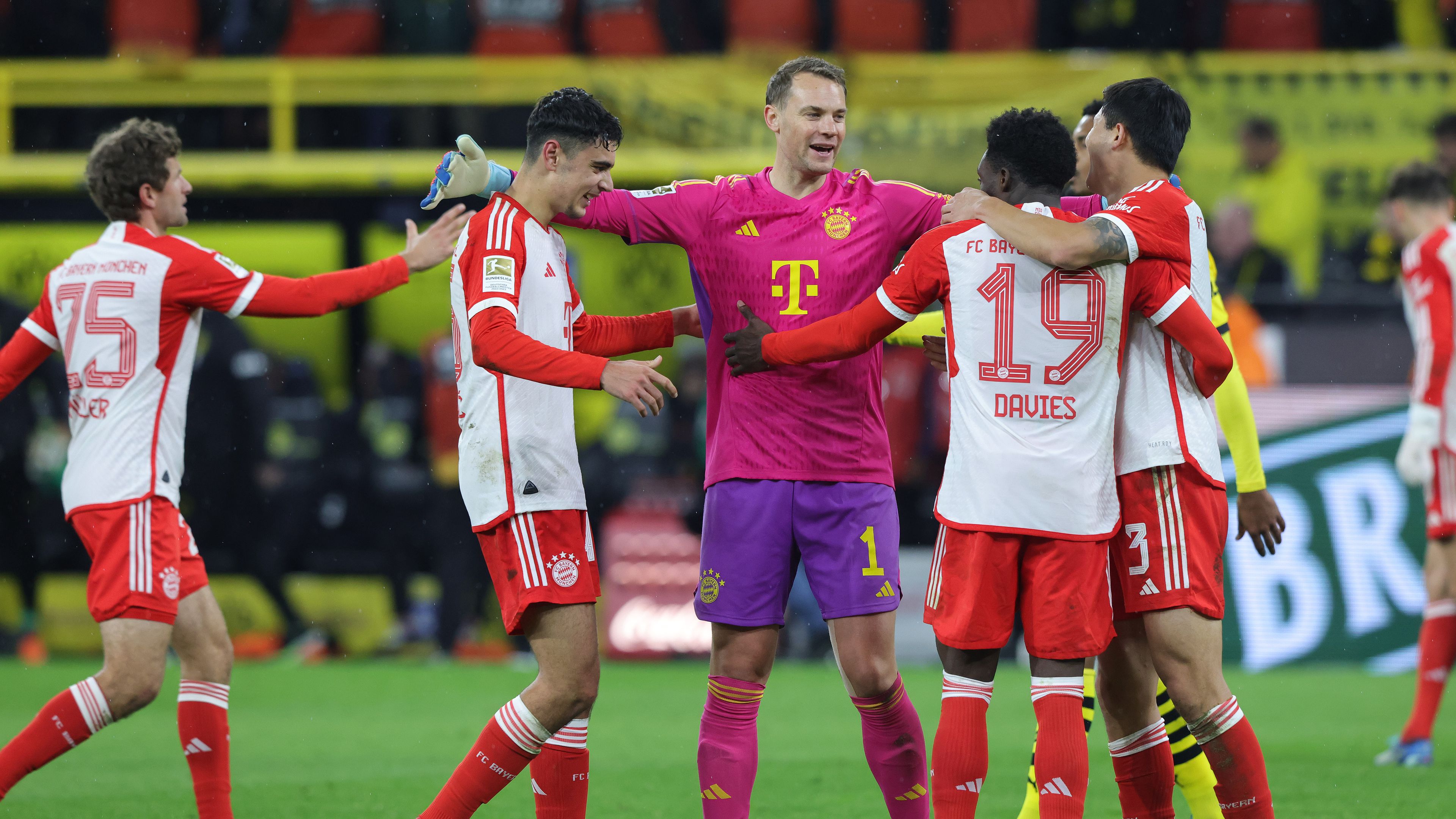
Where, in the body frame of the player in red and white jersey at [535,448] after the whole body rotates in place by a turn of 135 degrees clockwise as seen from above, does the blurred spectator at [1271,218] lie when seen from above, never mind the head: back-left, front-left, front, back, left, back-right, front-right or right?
back

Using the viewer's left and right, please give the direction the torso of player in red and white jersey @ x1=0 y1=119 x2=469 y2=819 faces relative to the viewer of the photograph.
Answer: facing away from the viewer and to the right of the viewer

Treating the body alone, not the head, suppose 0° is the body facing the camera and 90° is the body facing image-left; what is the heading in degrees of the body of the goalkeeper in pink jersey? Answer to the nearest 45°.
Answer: approximately 0°

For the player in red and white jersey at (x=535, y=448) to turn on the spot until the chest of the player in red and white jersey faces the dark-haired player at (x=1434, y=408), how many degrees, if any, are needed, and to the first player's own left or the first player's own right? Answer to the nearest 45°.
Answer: approximately 45° to the first player's own left

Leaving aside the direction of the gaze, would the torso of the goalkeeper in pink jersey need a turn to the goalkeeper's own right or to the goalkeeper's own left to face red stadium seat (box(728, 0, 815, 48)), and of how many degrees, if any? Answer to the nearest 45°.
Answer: approximately 180°

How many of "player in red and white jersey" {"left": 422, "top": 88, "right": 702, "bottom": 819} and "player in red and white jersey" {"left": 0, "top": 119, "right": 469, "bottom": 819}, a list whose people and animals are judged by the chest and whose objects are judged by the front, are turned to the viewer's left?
0

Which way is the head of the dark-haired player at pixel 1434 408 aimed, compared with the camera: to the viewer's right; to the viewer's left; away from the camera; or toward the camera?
to the viewer's left

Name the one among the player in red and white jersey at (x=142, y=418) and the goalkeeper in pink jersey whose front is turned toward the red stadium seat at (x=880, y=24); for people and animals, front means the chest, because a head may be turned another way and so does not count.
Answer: the player in red and white jersey

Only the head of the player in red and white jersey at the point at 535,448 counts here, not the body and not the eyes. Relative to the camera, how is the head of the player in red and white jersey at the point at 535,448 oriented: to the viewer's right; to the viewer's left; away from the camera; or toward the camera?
to the viewer's right

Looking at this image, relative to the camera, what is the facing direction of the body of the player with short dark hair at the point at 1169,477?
to the viewer's left

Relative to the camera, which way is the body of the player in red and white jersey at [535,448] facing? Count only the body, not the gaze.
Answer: to the viewer's right

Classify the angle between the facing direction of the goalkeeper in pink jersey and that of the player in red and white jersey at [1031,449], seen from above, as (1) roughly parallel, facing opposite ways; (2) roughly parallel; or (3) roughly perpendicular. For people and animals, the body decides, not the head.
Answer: roughly parallel, facing opposite ways

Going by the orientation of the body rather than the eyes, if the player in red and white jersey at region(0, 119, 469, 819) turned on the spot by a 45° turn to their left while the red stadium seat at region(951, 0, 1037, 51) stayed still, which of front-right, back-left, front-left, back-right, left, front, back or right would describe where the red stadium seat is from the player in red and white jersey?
front-right

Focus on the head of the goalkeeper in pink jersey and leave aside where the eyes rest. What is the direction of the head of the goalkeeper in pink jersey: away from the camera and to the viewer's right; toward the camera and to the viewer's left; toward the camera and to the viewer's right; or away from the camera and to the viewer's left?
toward the camera and to the viewer's right

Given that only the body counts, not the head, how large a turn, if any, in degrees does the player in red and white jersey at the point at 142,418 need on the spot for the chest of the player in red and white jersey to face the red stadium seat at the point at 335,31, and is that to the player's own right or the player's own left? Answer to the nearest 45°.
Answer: approximately 45° to the player's own left

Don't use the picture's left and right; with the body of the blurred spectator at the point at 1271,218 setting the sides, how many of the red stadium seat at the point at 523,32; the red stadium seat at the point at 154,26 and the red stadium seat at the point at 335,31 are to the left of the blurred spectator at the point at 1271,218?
0

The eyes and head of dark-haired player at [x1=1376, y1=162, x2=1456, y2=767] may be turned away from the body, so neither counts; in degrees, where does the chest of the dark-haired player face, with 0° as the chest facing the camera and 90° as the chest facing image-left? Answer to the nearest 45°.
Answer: approximately 90°

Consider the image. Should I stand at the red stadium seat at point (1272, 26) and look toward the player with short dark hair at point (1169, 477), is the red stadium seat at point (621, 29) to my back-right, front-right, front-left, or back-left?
front-right
